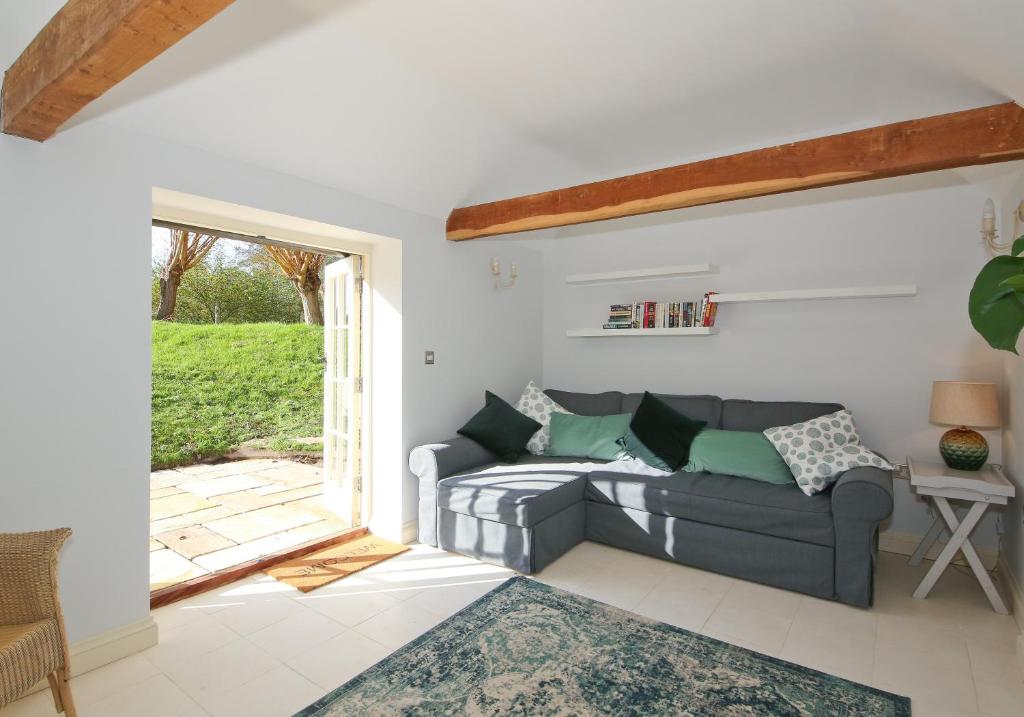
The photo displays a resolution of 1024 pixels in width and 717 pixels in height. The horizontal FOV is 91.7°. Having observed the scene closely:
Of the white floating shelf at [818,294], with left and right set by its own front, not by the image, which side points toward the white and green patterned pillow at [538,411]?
right

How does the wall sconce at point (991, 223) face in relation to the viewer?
to the viewer's left

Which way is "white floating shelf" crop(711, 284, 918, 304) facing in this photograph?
toward the camera

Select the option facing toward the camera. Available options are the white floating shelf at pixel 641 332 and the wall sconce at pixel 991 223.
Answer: the white floating shelf

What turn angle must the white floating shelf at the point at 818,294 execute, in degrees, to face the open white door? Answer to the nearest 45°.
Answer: approximately 45° to its right

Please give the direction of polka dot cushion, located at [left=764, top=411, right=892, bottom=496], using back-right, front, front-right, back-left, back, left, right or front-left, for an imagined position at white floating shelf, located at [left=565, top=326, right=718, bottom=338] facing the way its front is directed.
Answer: front-left

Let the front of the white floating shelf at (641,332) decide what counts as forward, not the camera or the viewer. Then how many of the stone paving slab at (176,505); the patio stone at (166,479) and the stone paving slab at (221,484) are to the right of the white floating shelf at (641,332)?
3

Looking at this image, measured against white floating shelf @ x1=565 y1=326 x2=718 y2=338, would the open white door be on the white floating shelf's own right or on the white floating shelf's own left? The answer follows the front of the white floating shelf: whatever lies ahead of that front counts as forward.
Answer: on the white floating shelf's own right

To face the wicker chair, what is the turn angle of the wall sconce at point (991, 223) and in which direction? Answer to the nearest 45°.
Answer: approximately 45° to its left

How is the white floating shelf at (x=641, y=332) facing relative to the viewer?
toward the camera
